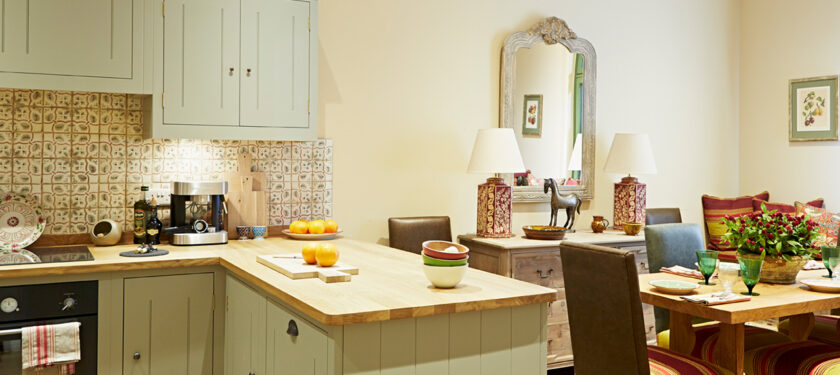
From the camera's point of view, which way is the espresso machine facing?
toward the camera

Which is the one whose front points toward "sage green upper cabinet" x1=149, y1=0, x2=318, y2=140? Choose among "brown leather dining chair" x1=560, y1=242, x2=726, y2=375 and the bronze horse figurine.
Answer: the bronze horse figurine

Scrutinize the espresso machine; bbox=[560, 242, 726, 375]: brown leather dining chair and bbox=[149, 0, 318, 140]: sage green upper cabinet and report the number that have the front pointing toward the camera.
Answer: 2

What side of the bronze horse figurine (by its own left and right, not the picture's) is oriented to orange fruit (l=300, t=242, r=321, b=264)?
front

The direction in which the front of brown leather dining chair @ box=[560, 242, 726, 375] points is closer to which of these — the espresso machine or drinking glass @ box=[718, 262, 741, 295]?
the drinking glass

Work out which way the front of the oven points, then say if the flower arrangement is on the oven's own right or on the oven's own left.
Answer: on the oven's own left

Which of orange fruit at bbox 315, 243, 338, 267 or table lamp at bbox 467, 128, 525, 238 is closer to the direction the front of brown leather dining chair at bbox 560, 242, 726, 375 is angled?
the table lamp

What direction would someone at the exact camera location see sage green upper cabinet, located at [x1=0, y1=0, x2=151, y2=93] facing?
facing the viewer

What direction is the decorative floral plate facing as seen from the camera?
toward the camera

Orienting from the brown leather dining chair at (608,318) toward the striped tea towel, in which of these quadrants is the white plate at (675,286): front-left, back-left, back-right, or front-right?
back-right

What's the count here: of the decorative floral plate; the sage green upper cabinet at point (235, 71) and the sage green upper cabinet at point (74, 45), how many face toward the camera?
3
